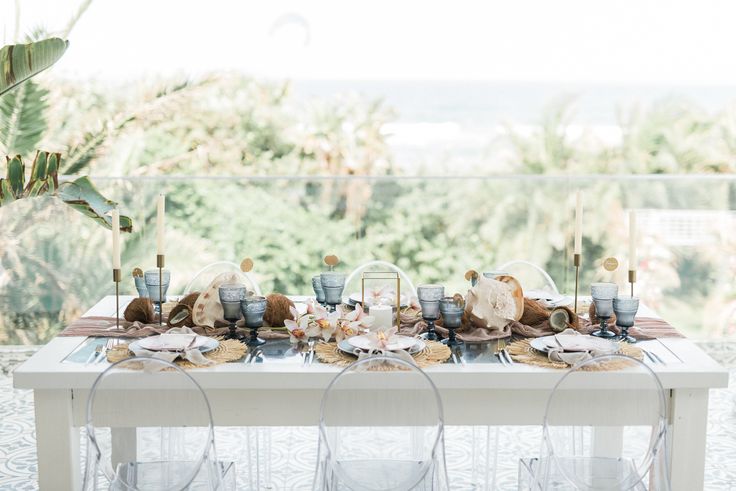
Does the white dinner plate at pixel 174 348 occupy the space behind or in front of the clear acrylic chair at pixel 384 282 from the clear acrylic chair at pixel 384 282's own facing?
in front

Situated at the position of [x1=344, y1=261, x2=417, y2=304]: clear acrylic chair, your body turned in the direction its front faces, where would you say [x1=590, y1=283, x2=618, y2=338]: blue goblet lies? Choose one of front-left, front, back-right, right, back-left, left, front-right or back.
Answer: front-left

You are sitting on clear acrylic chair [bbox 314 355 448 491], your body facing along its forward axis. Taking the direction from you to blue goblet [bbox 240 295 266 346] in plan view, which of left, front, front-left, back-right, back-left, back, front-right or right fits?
front-left

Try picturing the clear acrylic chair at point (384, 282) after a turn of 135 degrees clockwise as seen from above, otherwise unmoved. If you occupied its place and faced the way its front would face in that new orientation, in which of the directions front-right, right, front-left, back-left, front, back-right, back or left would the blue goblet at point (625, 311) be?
back

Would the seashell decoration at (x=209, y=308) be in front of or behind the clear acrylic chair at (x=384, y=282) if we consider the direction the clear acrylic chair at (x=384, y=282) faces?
in front

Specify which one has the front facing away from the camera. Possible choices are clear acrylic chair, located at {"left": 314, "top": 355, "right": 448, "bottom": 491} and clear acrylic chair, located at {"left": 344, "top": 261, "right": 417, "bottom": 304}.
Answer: clear acrylic chair, located at {"left": 314, "top": 355, "right": 448, "bottom": 491}

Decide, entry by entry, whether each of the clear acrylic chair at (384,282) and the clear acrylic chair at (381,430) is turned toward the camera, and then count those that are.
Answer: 1

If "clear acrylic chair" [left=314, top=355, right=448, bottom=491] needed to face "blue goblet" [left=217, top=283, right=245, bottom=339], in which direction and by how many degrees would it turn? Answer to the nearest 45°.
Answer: approximately 45° to its left

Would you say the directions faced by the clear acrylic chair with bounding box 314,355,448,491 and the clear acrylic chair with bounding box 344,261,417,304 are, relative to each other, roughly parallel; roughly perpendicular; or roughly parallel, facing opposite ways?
roughly parallel, facing opposite ways

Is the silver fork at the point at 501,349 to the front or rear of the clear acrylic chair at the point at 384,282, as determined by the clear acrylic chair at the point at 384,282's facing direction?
to the front

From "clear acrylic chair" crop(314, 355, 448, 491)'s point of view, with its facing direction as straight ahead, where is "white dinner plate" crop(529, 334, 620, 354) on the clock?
The white dinner plate is roughly at 2 o'clock from the clear acrylic chair.

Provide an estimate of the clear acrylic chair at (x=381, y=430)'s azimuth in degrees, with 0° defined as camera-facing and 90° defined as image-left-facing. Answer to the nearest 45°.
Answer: approximately 180°

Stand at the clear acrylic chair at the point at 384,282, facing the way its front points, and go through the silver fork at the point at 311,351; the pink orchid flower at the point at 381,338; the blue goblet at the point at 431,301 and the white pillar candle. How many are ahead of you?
4

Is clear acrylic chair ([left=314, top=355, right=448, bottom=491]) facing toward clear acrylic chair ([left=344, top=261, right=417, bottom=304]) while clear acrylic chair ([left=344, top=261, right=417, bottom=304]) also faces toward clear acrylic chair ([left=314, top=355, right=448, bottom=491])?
yes

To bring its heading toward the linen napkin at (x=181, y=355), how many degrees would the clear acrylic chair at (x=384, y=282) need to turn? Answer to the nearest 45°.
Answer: approximately 45° to its right

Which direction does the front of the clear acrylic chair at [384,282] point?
toward the camera
